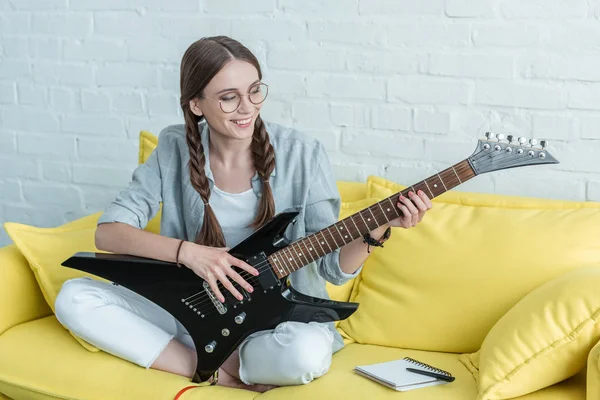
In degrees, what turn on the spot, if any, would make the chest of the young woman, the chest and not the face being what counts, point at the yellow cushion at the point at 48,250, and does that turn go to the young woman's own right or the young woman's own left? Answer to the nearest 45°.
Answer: approximately 90° to the young woman's own right

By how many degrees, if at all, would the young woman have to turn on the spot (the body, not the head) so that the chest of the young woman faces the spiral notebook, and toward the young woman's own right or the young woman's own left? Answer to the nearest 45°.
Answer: approximately 45° to the young woman's own left

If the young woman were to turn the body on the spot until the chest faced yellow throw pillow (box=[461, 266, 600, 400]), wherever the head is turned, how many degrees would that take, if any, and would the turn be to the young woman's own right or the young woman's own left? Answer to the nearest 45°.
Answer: approximately 45° to the young woman's own left

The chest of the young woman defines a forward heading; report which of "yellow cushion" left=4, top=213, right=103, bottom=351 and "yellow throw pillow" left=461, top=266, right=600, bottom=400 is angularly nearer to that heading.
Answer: the yellow throw pillow

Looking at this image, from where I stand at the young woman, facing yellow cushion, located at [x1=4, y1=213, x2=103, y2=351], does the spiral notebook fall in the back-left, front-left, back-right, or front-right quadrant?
back-left

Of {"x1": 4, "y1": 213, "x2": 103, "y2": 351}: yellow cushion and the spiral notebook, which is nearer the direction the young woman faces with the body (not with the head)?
the spiral notebook
